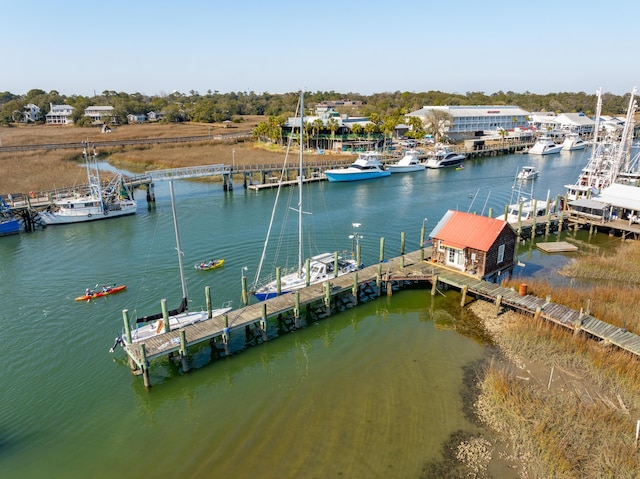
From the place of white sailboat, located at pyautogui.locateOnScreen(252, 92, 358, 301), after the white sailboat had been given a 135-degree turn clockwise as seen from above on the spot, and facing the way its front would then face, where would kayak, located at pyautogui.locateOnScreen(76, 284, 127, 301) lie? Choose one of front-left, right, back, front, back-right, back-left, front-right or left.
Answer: left

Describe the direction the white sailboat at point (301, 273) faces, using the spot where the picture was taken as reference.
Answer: facing the viewer and to the left of the viewer

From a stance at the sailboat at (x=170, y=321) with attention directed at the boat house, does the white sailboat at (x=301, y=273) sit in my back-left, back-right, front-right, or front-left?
front-left

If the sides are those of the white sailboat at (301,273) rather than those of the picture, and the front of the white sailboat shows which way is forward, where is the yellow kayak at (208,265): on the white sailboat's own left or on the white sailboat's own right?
on the white sailboat's own right

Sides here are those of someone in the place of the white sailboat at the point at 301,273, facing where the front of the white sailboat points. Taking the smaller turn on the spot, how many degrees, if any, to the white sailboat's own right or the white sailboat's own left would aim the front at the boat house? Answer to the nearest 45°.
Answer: approximately 135° to the white sailboat's own left

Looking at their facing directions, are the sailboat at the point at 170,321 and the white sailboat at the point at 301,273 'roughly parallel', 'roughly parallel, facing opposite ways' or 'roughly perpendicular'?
roughly parallel, facing opposite ways

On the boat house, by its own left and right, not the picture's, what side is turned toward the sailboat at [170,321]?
front

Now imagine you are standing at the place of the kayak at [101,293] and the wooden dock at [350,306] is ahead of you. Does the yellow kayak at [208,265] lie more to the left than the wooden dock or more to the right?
left

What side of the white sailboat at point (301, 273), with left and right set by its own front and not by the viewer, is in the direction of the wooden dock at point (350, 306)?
left

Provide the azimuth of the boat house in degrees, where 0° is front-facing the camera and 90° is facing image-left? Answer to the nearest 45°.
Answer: approximately 45°
